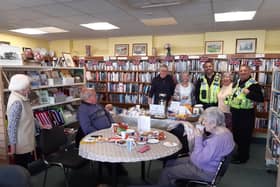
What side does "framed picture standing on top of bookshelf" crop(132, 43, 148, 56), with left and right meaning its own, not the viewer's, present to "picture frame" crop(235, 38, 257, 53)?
left

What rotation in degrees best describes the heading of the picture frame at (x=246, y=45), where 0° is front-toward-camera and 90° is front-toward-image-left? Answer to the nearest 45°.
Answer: approximately 0°

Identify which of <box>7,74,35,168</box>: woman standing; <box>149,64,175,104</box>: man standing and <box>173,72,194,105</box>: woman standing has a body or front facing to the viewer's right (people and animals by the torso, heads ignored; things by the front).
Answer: <box>7,74,35,168</box>: woman standing

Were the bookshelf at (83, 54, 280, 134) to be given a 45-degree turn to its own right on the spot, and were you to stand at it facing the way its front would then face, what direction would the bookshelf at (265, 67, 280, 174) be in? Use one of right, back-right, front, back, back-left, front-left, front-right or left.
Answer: left

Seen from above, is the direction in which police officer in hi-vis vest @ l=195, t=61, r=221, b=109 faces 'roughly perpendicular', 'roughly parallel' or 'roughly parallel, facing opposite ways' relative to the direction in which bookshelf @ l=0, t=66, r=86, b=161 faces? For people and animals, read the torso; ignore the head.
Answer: roughly perpendicular

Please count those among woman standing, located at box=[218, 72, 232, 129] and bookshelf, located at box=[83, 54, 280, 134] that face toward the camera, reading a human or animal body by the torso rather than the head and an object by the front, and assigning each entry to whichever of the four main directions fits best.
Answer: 2

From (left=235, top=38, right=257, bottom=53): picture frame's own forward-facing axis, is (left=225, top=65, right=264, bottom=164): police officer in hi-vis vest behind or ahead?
ahead

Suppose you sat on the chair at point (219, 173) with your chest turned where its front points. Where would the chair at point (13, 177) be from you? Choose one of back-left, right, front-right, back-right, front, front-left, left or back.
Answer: front-left

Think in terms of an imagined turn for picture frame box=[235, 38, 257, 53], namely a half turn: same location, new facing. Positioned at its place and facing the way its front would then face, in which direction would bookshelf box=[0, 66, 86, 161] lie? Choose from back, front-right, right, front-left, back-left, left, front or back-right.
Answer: back-left

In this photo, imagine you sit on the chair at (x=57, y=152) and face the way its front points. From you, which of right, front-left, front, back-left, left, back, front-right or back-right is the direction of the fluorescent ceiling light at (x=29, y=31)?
back-left

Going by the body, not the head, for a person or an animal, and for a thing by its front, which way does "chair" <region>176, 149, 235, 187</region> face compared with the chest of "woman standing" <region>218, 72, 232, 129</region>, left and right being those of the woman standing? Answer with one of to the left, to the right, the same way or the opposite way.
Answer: to the right

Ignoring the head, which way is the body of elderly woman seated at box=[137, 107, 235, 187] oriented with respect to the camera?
to the viewer's left

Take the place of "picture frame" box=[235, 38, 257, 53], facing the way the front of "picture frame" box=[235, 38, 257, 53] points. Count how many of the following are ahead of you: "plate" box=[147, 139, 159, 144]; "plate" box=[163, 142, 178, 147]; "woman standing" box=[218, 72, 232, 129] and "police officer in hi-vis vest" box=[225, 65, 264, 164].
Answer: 4
